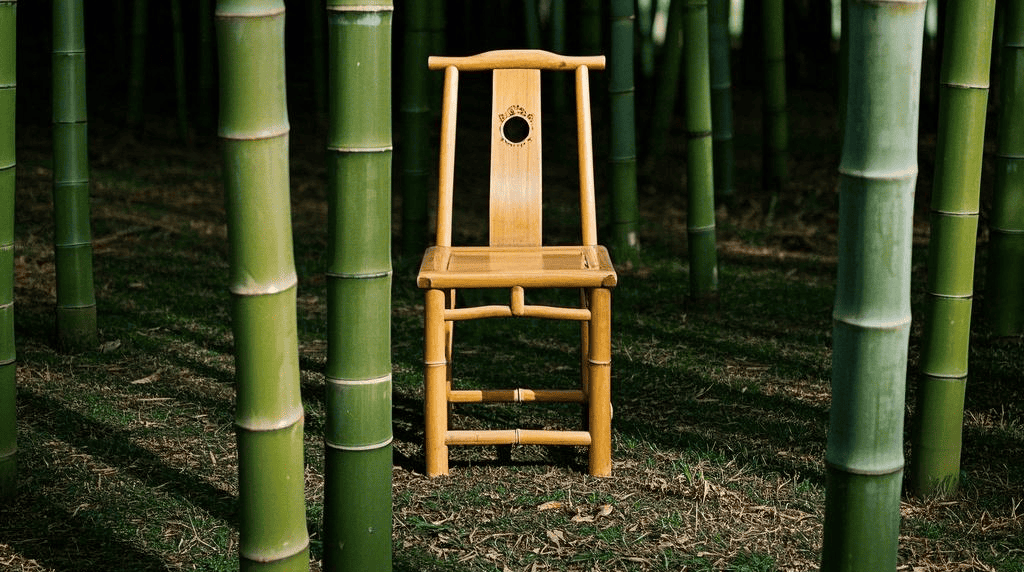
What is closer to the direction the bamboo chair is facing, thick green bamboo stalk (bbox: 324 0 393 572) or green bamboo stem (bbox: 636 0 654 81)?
the thick green bamboo stalk

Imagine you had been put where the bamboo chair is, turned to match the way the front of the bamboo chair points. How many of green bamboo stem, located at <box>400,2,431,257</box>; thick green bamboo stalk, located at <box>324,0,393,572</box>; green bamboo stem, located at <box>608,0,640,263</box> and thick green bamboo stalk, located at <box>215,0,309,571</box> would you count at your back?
2

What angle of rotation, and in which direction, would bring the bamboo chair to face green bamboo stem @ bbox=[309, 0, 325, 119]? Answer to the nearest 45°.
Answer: approximately 180°

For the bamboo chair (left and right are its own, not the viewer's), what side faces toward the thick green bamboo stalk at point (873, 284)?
front

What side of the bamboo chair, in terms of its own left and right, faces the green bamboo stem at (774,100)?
back

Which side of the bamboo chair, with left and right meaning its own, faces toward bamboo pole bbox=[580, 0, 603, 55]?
back

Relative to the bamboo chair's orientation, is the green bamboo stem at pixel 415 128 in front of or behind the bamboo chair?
behind

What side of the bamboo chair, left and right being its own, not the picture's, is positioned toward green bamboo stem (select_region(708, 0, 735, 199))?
back

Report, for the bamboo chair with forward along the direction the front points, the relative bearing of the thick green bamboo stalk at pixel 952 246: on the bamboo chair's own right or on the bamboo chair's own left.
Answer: on the bamboo chair's own left

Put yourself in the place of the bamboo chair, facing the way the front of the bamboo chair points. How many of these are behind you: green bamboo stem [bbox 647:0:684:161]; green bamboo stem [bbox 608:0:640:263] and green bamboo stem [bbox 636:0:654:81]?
3

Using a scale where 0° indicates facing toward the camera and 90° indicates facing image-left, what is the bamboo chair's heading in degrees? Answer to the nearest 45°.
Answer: approximately 0°

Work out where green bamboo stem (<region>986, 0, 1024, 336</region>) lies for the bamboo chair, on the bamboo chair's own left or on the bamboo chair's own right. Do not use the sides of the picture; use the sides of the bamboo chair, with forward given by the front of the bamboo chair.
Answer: on the bamboo chair's own left

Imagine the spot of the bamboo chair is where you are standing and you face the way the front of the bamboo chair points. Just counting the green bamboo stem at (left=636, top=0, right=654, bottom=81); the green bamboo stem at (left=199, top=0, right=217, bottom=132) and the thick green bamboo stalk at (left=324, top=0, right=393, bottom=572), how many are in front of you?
1

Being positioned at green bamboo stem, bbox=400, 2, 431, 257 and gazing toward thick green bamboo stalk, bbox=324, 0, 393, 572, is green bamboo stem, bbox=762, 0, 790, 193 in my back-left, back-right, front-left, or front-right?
back-left
